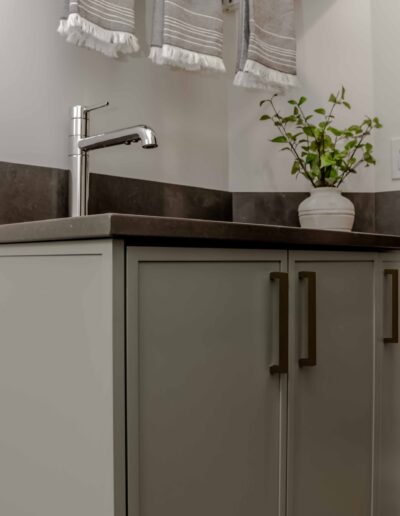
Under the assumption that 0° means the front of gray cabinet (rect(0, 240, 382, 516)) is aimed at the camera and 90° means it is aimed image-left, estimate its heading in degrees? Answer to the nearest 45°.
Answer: approximately 315°

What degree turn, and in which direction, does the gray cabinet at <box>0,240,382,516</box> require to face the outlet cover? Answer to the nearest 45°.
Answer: approximately 90° to its left
